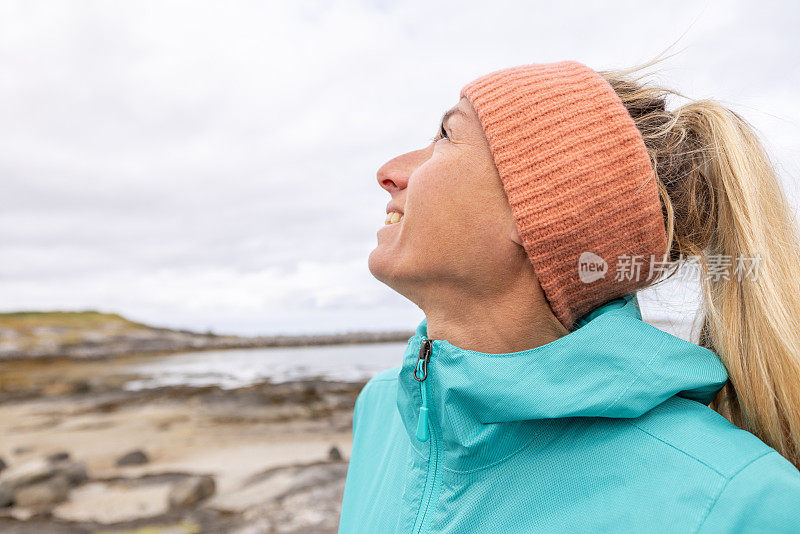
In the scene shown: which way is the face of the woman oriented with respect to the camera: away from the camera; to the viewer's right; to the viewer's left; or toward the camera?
to the viewer's left

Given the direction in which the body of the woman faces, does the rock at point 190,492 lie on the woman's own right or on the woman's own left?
on the woman's own right

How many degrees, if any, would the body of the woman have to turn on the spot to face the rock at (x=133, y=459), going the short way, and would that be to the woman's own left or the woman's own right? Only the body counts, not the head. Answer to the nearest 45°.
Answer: approximately 90° to the woman's own right

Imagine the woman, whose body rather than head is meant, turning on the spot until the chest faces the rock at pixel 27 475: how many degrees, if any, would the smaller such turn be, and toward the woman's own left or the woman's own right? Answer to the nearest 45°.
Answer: approximately 90° to the woman's own right

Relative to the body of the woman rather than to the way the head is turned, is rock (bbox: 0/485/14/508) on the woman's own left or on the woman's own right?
on the woman's own right

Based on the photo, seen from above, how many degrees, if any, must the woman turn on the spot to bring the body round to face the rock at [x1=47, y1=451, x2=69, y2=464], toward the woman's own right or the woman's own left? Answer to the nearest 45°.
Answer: approximately 90° to the woman's own right

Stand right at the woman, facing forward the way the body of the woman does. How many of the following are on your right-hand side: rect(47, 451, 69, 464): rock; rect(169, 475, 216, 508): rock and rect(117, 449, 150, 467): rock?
3

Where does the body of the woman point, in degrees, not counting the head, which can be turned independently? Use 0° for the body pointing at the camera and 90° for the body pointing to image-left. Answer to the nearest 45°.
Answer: approximately 45°

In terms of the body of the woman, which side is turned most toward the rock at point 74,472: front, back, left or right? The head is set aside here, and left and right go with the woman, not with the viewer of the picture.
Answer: right
